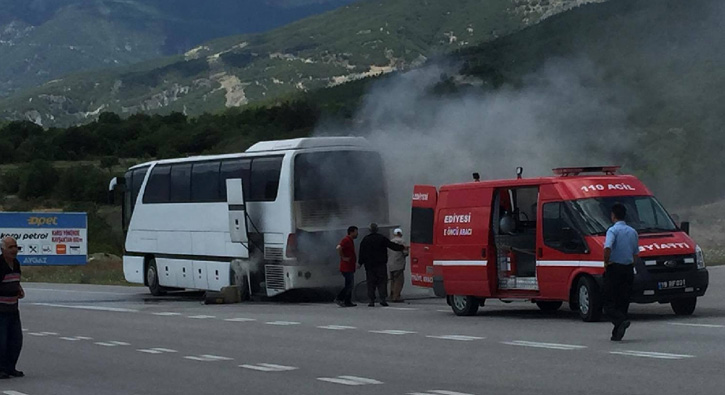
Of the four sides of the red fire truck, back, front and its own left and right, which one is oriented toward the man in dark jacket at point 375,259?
back

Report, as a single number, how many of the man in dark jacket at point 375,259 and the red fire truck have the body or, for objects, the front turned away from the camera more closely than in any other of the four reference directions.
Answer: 1

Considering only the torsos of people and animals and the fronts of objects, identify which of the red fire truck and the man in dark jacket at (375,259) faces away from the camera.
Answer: the man in dark jacket

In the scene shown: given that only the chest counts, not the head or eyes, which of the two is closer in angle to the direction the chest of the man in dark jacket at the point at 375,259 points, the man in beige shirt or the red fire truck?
the man in beige shirt

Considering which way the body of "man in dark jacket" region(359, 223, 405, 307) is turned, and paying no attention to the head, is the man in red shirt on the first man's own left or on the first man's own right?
on the first man's own left

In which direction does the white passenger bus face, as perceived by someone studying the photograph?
facing away from the viewer and to the left of the viewer

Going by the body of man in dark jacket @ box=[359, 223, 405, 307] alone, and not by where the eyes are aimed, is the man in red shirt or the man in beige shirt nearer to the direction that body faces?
the man in beige shirt

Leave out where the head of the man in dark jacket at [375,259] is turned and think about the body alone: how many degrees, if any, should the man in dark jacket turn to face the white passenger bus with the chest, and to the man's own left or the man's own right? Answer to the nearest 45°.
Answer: approximately 45° to the man's own left

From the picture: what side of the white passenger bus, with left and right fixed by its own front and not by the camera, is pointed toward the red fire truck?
back

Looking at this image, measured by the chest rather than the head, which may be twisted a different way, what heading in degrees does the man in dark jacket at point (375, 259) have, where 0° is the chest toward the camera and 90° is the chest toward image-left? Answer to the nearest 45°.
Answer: approximately 180°

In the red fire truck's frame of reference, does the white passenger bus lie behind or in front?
behind

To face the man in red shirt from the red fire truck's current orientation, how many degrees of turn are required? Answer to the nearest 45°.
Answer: approximately 180°
